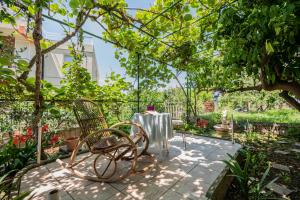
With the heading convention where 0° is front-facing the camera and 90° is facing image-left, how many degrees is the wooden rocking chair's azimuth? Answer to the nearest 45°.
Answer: approximately 315°

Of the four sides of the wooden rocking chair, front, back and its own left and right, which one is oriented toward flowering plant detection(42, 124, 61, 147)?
back

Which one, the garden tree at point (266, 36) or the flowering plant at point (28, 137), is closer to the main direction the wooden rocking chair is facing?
the garden tree

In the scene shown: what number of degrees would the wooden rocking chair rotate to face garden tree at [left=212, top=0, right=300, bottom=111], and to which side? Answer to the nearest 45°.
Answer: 0° — it already faces it

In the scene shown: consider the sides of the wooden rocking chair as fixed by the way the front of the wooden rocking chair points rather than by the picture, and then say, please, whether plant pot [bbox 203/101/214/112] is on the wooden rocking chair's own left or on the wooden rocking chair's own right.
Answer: on the wooden rocking chair's own left

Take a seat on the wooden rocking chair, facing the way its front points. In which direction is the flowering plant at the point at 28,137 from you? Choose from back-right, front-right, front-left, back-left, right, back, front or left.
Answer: back
